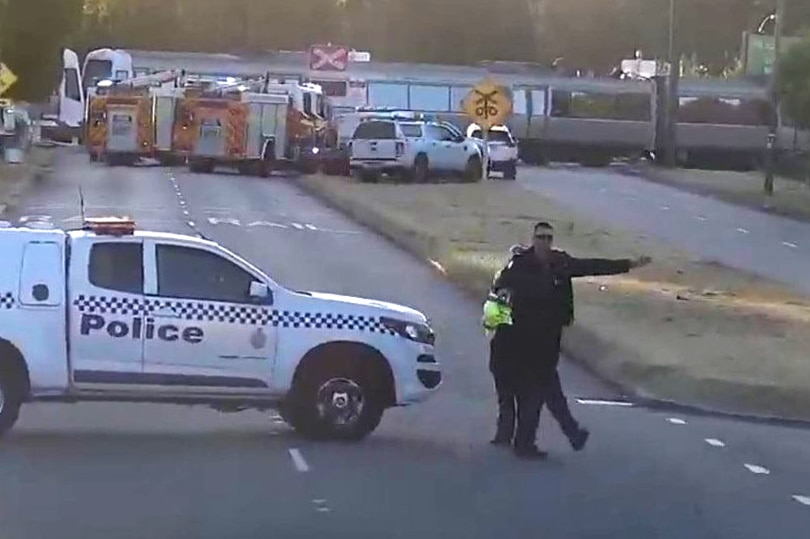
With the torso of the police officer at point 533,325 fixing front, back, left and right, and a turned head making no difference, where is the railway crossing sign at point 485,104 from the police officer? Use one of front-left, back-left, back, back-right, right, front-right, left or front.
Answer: back

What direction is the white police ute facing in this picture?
to the viewer's right

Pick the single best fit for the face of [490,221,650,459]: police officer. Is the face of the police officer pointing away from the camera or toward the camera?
toward the camera

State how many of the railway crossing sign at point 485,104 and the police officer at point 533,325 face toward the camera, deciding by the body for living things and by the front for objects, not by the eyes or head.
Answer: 2

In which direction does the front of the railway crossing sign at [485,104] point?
toward the camera

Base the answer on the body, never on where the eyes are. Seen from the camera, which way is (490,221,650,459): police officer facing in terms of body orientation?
toward the camera

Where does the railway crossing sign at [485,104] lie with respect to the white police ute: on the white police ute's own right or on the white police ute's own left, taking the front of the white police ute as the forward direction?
on the white police ute's own left

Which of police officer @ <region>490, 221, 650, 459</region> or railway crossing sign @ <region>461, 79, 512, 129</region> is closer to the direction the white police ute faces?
the police officer

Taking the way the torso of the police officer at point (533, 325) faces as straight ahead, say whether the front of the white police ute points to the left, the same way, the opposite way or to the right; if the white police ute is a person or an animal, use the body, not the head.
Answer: to the left

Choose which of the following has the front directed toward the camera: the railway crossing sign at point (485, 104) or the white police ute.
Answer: the railway crossing sign

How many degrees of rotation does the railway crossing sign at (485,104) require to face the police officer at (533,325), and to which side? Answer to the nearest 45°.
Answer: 0° — it already faces them

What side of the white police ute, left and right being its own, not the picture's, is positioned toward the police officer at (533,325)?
front

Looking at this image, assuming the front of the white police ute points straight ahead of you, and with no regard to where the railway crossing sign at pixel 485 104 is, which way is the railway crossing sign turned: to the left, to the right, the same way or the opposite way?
to the right

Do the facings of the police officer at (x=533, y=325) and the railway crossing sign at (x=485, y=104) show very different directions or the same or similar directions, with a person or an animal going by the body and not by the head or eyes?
same or similar directions
